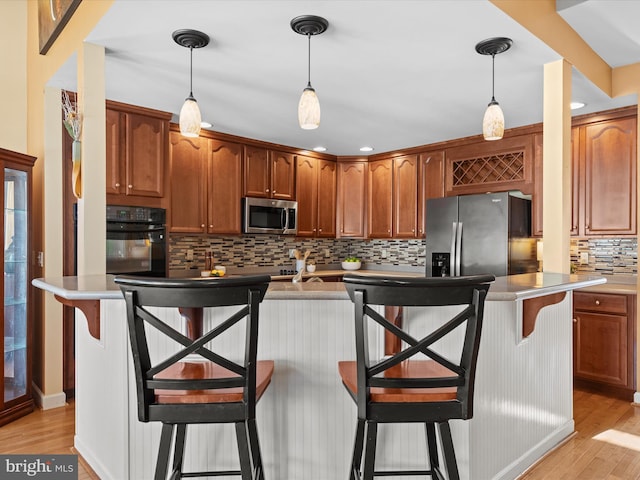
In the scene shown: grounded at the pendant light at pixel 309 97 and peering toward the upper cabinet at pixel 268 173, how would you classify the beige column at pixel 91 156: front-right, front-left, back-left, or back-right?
front-left

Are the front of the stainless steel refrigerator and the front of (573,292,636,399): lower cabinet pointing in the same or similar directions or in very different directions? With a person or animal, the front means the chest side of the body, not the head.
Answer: same or similar directions

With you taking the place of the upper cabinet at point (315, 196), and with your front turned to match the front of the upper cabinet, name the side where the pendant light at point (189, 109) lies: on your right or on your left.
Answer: on your right

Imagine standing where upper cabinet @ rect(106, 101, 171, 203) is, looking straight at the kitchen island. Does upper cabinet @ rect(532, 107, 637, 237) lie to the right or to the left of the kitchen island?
left

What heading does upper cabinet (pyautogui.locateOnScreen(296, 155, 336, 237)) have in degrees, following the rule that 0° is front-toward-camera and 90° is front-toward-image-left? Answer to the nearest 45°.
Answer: approximately 315°

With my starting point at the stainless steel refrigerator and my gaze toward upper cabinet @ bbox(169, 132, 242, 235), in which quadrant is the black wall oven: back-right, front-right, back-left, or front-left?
front-left

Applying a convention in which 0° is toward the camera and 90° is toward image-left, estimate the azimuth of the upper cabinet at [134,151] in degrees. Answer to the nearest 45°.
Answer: approximately 315°

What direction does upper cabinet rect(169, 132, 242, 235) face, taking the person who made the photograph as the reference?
facing the viewer and to the right of the viewer

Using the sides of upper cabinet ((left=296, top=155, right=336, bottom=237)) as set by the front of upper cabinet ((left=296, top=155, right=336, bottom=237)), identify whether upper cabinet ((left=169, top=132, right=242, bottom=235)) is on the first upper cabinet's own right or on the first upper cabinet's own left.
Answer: on the first upper cabinet's own right

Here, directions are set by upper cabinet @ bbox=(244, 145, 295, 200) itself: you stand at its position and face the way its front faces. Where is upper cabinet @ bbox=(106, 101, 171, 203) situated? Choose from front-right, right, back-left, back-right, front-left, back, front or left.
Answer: right

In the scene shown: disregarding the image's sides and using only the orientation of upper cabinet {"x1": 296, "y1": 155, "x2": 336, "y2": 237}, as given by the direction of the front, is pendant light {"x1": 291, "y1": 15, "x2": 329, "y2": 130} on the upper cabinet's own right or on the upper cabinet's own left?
on the upper cabinet's own right

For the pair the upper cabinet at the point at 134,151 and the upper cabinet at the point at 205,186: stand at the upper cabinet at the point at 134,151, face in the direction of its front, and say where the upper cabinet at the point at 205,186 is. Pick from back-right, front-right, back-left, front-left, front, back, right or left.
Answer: left

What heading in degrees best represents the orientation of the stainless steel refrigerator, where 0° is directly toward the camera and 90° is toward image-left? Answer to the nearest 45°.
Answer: approximately 45°

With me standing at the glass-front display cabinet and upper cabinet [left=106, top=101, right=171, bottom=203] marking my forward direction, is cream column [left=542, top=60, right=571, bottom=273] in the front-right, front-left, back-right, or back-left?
front-right

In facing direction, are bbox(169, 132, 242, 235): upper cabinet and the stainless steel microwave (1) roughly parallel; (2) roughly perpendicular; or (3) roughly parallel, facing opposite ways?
roughly parallel

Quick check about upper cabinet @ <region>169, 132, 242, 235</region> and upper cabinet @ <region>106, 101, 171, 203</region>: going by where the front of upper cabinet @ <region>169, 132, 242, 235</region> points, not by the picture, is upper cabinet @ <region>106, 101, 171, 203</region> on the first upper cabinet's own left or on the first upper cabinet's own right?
on the first upper cabinet's own right
